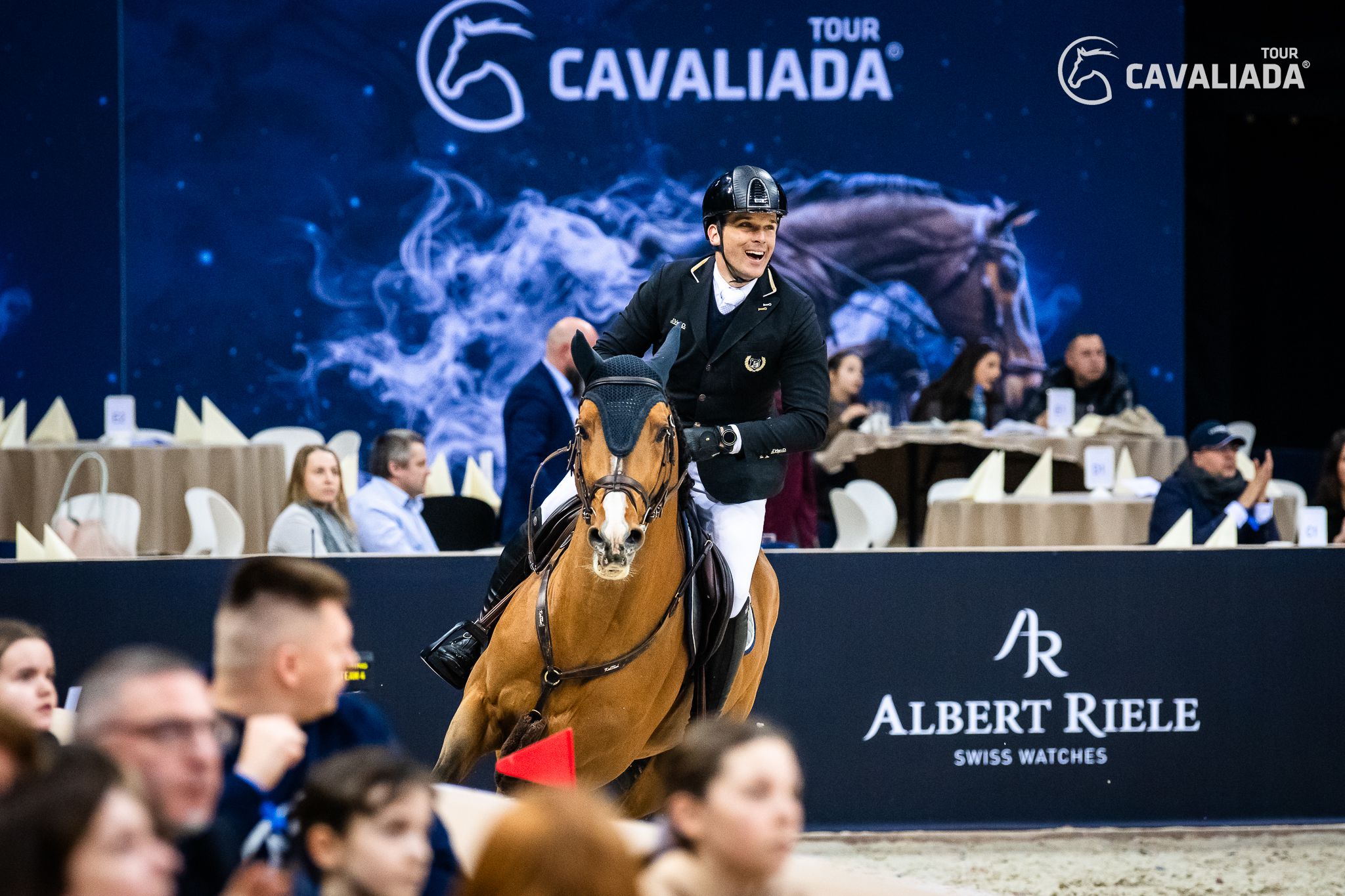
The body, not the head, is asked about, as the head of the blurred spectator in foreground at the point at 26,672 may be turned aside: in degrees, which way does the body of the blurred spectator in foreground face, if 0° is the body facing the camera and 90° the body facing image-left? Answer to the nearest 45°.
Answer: approximately 315°

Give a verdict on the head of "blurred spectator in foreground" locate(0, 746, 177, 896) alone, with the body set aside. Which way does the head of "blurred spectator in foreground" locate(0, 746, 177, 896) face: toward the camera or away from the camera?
toward the camera

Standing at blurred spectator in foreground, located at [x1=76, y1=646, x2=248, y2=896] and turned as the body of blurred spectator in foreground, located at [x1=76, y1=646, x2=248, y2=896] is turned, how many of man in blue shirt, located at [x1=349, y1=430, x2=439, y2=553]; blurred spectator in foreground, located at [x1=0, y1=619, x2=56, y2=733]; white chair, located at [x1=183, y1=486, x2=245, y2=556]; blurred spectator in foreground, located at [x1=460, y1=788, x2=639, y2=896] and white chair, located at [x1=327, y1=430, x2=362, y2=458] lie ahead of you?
1

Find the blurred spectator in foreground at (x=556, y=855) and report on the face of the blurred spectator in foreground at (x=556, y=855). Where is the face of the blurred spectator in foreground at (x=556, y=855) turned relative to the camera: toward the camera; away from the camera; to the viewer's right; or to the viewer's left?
away from the camera

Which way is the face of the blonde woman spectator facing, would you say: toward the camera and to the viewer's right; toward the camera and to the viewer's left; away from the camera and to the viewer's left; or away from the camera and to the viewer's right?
toward the camera and to the viewer's right

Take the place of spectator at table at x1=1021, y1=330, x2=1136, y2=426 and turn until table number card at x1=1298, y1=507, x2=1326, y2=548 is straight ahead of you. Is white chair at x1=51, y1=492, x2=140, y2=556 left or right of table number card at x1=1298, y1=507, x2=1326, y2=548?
right

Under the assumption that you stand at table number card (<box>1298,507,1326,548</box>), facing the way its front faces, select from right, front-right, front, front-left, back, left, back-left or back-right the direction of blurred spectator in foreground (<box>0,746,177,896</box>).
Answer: front

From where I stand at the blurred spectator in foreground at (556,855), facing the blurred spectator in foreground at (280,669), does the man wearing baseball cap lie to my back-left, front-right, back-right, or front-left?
front-right

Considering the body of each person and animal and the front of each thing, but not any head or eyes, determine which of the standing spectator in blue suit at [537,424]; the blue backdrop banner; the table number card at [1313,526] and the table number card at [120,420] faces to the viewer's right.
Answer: the standing spectator in blue suit

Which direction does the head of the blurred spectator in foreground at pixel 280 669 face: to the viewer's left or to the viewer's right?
to the viewer's right

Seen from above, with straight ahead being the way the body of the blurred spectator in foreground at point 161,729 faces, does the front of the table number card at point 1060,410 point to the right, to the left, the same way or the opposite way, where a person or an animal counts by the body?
to the right
